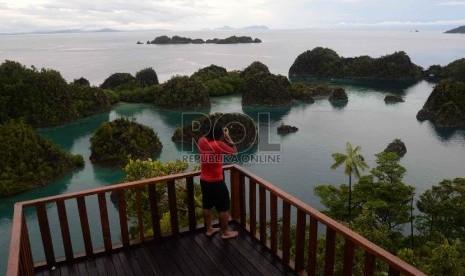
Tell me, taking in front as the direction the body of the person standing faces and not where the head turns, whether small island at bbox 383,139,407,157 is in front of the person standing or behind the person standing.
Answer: in front

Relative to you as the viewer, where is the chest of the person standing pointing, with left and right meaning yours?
facing away from the viewer and to the right of the viewer

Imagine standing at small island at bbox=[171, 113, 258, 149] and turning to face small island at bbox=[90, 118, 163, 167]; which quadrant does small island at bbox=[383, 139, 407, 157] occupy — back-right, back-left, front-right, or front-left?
back-left

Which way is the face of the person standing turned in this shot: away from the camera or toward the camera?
away from the camera

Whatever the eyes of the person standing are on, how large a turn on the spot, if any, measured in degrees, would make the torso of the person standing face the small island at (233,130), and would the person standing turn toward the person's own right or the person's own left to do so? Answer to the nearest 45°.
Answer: approximately 45° to the person's own left

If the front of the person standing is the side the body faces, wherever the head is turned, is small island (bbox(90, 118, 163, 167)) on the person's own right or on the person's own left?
on the person's own left
